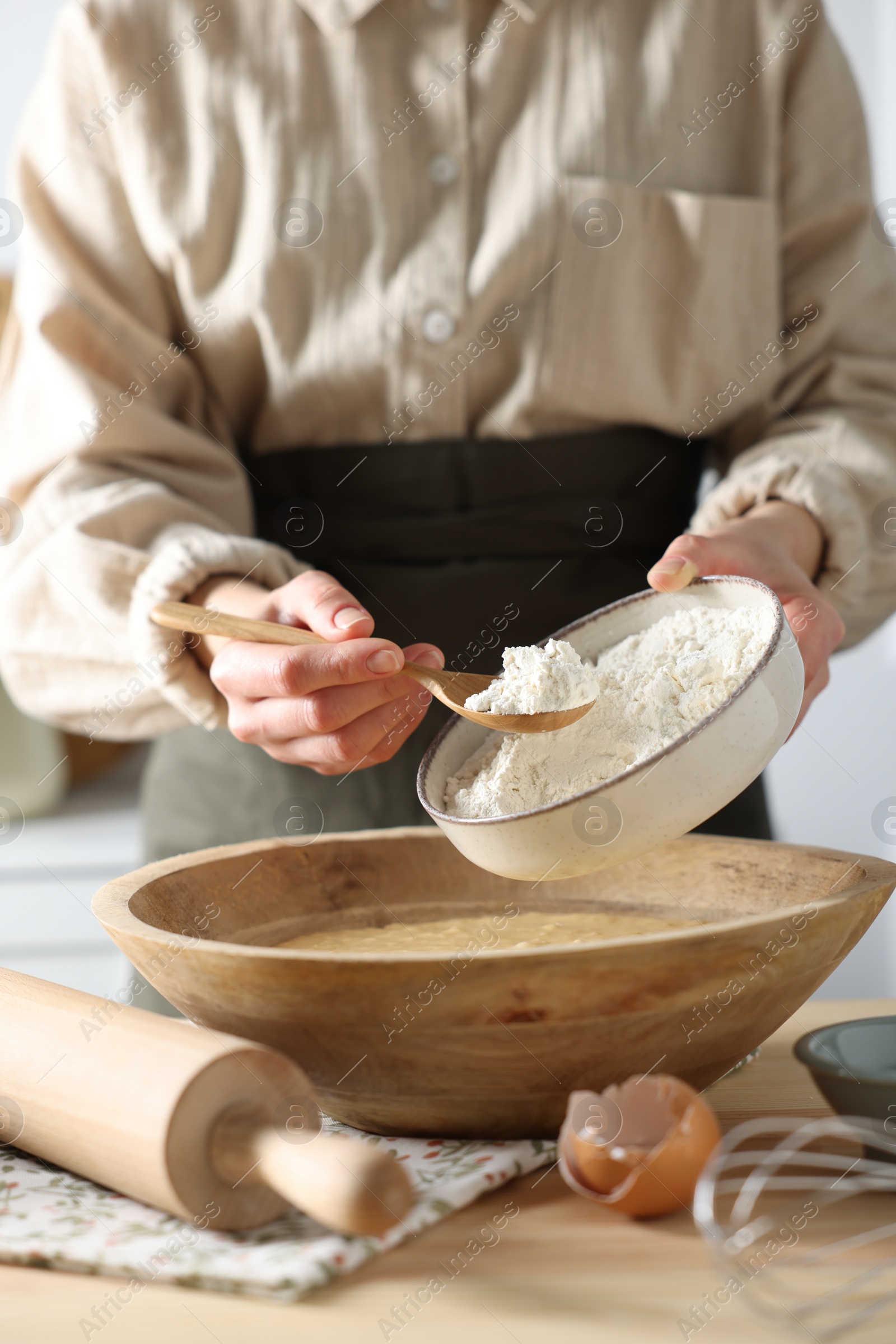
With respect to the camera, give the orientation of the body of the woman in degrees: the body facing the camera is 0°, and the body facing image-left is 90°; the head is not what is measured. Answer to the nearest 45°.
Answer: approximately 0°

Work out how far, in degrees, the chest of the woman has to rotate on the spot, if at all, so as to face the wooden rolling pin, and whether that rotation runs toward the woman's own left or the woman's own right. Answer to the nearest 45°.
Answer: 0° — they already face it

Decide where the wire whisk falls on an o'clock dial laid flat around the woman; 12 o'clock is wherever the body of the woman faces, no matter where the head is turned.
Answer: The wire whisk is roughly at 12 o'clock from the woman.

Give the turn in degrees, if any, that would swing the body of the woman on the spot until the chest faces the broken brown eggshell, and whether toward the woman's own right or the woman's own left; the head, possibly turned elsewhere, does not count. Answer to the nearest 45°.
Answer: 0° — they already face it
